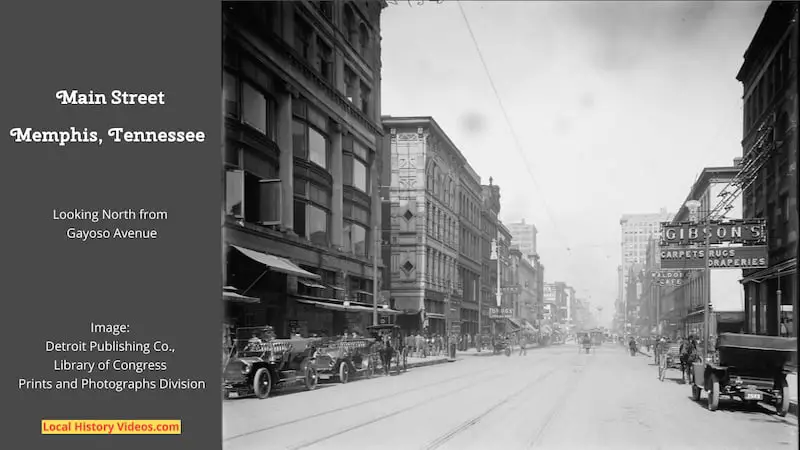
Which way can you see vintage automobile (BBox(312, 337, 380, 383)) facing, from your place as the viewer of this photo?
facing the viewer and to the left of the viewer

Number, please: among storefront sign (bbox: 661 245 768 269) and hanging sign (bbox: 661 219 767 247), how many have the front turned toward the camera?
2

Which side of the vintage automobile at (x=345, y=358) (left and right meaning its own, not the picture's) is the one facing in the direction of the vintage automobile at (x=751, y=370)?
left

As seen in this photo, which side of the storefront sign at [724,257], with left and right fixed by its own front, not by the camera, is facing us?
front

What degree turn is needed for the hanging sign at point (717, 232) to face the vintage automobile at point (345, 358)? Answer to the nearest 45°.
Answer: approximately 135° to its right

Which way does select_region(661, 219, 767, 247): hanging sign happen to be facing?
toward the camera
